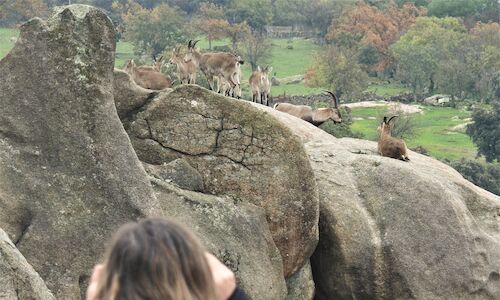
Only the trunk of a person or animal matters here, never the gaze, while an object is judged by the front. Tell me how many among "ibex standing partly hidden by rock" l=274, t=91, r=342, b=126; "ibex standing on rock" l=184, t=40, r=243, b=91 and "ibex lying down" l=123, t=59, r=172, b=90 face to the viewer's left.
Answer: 2

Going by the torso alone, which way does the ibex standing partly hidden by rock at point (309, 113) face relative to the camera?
to the viewer's right

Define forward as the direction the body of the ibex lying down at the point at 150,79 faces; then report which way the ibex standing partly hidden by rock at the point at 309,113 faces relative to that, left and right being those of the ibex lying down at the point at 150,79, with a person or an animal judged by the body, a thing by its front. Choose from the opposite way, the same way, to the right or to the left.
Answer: the opposite way

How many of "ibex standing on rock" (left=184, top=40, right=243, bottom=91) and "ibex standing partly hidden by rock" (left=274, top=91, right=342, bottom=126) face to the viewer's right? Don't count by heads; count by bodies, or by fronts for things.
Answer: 1

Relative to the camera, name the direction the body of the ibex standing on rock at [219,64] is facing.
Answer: to the viewer's left

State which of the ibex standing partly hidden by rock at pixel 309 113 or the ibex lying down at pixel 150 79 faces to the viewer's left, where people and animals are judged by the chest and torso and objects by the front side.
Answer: the ibex lying down at pixel 150 79

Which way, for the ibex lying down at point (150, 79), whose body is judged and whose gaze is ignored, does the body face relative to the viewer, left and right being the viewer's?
facing to the left of the viewer

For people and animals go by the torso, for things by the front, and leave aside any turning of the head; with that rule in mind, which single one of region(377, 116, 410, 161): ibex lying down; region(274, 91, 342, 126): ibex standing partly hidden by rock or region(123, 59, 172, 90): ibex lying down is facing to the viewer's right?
region(274, 91, 342, 126): ibex standing partly hidden by rock
